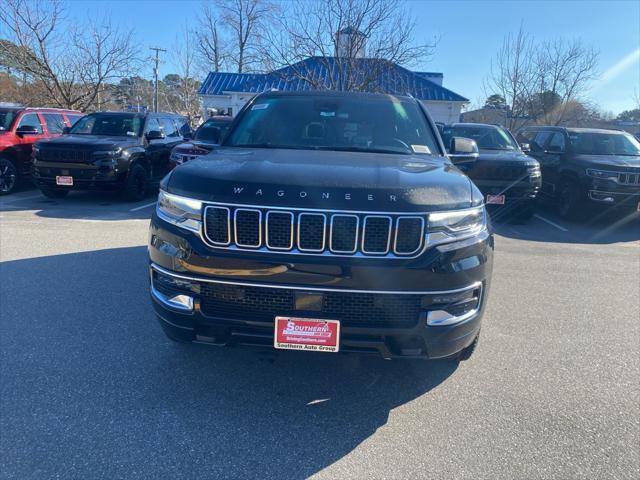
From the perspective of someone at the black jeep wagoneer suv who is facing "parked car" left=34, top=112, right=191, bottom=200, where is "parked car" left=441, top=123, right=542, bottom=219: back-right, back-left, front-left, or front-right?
front-right

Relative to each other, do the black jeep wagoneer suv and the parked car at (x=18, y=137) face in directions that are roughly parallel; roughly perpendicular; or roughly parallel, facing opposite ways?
roughly parallel

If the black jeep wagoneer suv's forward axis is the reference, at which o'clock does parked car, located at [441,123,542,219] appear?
The parked car is roughly at 7 o'clock from the black jeep wagoneer suv.

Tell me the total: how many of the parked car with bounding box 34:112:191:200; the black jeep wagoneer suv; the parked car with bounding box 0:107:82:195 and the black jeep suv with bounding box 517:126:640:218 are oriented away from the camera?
0

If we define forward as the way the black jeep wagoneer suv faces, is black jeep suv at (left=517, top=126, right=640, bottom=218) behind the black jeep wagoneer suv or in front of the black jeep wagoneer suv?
behind

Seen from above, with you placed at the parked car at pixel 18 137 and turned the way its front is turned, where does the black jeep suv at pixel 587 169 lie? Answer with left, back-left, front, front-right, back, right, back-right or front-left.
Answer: left

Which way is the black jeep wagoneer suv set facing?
toward the camera

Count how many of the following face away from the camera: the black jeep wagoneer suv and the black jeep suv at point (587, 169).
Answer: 0

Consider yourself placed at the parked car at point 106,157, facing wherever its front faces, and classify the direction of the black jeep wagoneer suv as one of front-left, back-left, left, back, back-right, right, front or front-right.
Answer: front-left

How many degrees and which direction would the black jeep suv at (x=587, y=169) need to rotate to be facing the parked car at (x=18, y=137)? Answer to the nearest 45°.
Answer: approximately 90° to its right

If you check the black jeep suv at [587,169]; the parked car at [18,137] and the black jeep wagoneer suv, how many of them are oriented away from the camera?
0

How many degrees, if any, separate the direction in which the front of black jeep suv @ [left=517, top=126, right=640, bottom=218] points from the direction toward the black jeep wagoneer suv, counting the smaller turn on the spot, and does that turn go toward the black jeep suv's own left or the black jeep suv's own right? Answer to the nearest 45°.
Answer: approximately 45° to the black jeep suv's own right

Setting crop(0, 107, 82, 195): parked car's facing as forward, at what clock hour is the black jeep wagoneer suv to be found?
The black jeep wagoneer suv is roughly at 10 o'clock from the parked car.

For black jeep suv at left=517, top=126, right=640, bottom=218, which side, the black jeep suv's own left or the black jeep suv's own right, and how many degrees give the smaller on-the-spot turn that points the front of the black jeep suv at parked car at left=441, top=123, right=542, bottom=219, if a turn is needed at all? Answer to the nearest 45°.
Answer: approximately 90° to the black jeep suv's own right

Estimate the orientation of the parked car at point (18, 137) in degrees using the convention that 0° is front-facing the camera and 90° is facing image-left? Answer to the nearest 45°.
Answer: approximately 45°
